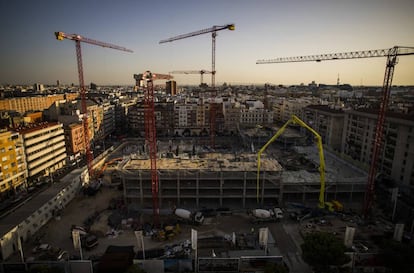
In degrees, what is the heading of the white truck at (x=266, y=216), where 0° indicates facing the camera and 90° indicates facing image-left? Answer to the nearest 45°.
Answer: approximately 270°

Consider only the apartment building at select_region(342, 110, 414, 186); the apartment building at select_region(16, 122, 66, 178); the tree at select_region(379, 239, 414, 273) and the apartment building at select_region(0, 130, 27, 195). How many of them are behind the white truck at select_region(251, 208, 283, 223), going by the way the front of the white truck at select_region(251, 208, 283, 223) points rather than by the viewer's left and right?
2

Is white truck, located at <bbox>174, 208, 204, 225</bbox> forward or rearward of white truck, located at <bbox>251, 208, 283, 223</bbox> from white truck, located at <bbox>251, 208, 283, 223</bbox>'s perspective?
rearward

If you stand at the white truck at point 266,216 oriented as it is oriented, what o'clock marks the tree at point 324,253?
The tree is roughly at 2 o'clock from the white truck.

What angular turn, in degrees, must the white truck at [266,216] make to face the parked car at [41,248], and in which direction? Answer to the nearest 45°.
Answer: approximately 135° to its right

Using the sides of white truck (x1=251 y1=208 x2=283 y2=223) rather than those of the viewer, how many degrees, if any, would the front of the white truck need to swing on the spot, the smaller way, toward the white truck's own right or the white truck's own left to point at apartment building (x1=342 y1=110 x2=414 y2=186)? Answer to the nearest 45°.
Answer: approximately 45° to the white truck's own left

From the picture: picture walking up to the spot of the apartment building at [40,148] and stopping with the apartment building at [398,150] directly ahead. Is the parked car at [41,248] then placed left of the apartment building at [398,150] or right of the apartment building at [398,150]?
right

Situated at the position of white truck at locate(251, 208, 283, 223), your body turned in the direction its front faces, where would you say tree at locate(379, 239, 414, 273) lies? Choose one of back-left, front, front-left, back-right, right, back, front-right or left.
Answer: front-right

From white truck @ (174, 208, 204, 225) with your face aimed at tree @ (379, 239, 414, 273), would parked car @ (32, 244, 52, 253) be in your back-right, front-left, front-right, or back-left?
back-right

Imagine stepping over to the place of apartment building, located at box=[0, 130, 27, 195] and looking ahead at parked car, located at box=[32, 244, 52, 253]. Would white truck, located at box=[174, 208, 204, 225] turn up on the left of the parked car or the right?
left

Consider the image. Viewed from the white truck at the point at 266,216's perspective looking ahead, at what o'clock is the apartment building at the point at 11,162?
The apartment building is roughly at 6 o'clock from the white truck.

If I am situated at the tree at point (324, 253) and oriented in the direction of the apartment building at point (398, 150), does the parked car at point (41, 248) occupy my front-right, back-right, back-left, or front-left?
back-left
